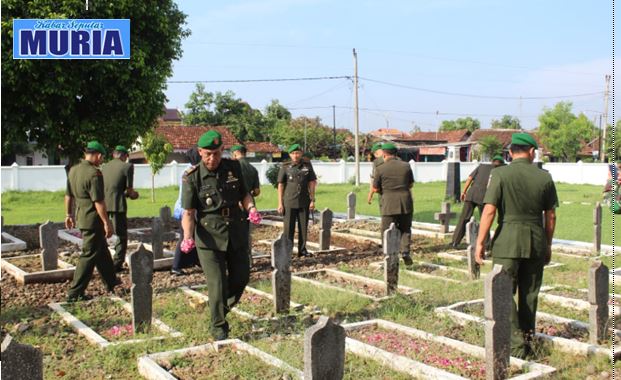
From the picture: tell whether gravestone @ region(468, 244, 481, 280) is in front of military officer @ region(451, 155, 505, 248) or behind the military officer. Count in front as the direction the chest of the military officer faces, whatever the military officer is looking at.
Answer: behind

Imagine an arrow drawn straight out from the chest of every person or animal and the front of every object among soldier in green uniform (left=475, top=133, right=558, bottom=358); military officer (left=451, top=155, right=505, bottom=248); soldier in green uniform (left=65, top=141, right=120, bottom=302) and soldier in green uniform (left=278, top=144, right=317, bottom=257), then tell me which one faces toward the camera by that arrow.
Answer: soldier in green uniform (left=278, top=144, right=317, bottom=257)

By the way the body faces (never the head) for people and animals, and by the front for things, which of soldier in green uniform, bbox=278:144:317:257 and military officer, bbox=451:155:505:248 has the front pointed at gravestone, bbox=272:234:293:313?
the soldier in green uniform

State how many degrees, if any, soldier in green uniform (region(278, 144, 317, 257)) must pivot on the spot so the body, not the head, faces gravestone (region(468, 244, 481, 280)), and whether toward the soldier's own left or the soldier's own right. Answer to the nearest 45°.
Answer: approximately 45° to the soldier's own left

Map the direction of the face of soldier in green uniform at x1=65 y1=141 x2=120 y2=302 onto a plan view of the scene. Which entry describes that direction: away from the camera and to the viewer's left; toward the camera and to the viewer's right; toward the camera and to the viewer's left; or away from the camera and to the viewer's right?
away from the camera and to the viewer's right

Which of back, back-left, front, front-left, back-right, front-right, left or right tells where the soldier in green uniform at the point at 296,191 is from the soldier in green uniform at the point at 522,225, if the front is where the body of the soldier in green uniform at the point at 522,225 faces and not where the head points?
front-left

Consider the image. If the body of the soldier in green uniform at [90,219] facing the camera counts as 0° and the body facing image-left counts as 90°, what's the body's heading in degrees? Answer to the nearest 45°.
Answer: approximately 225°

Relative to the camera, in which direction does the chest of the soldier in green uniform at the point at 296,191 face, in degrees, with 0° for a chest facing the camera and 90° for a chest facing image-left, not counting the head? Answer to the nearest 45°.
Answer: approximately 0°

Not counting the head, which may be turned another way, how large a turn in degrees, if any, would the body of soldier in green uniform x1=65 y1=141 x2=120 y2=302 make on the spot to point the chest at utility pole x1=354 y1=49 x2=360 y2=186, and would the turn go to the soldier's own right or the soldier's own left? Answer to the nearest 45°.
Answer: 0° — they already face it

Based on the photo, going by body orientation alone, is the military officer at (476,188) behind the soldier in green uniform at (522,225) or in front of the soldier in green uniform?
in front

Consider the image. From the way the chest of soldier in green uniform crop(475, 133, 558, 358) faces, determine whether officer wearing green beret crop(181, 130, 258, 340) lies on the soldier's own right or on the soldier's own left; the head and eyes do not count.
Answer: on the soldier's own left

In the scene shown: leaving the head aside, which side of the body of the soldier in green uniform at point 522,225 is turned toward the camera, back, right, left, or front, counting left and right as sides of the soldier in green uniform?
back
